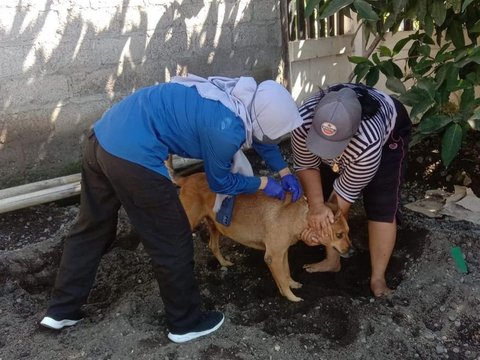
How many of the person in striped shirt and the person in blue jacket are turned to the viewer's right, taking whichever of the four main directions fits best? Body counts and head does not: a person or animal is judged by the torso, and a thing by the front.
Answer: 1

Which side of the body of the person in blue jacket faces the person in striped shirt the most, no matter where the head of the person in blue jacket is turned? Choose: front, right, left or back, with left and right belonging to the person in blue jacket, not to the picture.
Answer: front

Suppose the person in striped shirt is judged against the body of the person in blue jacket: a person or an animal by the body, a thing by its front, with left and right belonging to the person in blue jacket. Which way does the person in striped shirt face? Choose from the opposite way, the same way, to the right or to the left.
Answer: the opposite way

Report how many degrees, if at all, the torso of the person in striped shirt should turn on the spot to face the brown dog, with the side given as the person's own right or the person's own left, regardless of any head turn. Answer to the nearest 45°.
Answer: approximately 45° to the person's own right

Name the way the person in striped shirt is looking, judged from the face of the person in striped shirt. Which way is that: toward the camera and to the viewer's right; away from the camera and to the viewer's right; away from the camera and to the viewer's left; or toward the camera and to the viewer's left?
toward the camera and to the viewer's left

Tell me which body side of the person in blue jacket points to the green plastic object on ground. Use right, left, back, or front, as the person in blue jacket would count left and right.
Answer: front

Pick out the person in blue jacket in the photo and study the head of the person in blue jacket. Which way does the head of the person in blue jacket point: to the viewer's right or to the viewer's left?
to the viewer's right

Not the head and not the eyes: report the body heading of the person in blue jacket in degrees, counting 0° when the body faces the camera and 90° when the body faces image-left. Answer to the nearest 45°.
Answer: approximately 270°

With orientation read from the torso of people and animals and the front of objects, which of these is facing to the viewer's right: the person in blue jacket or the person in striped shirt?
the person in blue jacket
